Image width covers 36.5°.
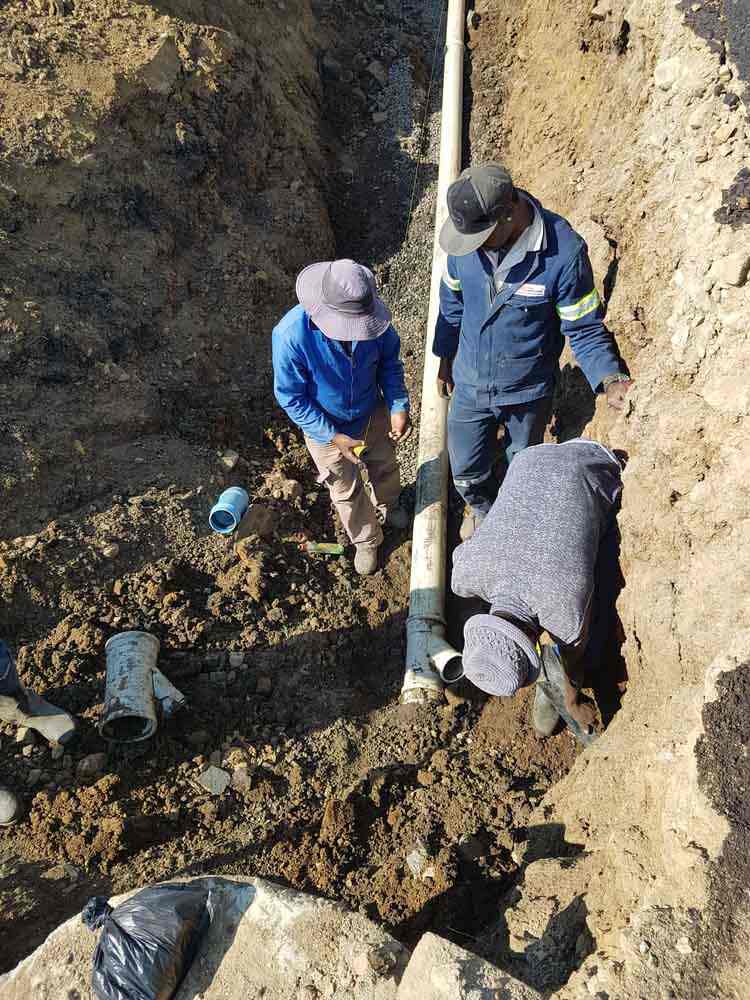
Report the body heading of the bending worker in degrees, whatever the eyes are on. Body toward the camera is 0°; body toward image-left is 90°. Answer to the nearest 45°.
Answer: approximately 45°

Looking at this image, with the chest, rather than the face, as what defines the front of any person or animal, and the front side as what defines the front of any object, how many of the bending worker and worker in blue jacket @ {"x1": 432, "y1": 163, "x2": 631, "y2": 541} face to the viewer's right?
0

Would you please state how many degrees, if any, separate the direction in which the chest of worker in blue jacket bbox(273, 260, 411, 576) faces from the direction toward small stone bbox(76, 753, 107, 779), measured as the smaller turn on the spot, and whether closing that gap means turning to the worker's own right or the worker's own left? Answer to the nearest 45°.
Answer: approximately 90° to the worker's own right

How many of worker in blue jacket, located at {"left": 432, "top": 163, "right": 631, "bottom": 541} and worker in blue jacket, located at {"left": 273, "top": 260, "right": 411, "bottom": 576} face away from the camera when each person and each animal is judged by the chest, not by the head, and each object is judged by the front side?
0

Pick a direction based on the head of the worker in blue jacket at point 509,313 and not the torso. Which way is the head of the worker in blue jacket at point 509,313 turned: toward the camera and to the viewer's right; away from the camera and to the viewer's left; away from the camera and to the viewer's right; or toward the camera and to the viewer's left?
toward the camera and to the viewer's left

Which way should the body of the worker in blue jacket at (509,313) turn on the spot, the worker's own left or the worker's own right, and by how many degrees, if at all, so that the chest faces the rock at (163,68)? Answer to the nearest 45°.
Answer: approximately 90° to the worker's own right

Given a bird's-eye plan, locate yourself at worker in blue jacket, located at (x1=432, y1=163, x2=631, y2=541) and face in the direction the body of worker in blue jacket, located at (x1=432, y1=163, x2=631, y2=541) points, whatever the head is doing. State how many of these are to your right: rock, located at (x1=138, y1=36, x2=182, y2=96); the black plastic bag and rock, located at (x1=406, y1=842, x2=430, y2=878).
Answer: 1

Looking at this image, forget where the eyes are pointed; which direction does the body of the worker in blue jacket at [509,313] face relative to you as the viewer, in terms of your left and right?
facing the viewer and to the left of the viewer

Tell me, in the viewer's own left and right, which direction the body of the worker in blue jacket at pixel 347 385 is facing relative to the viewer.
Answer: facing the viewer and to the right of the viewer

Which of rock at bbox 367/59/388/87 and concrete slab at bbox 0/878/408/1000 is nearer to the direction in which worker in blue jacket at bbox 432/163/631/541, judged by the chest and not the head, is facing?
the concrete slab

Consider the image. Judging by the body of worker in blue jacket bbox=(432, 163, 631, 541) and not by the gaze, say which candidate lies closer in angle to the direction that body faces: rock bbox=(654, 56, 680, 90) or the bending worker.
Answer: the bending worker
